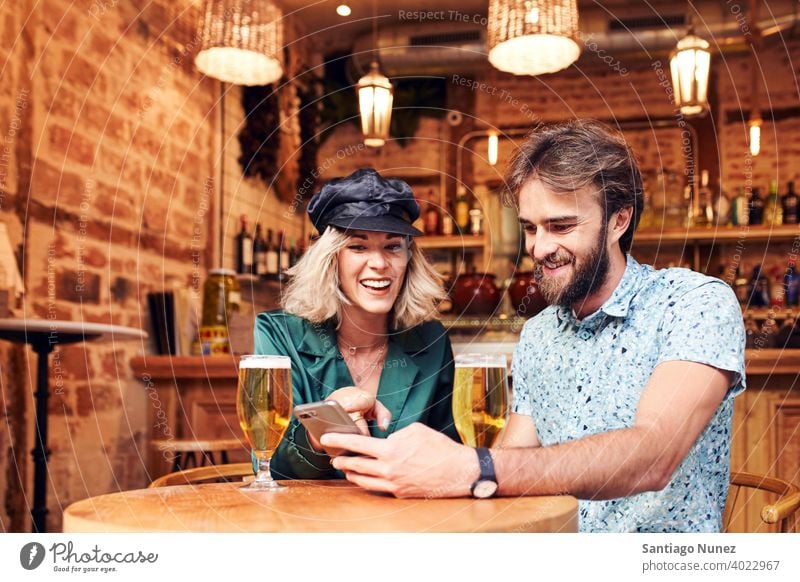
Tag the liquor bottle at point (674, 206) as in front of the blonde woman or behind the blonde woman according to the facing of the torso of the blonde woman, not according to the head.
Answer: behind

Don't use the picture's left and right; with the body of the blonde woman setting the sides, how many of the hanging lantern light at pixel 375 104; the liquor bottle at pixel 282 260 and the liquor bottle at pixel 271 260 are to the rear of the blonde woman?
3

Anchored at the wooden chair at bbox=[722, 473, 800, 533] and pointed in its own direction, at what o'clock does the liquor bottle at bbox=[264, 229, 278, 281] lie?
The liquor bottle is roughly at 3 o'clock from the wooden chair.

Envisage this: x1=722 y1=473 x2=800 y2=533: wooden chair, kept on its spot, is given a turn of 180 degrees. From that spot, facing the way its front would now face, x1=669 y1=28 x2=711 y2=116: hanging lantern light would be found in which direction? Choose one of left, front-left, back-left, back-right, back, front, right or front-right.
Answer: front-left

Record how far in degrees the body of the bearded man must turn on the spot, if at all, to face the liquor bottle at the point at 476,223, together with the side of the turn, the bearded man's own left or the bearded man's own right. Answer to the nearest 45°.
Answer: approximately 135° to the bearded man's own right

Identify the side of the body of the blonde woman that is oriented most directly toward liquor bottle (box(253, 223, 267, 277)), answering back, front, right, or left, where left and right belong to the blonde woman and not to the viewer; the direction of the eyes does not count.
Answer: back

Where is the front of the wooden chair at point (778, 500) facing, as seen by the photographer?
facing the viewer and to the left of the viewer

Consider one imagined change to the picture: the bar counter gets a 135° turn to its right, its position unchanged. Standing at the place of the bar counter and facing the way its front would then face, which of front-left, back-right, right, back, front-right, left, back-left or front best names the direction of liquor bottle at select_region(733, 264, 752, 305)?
right

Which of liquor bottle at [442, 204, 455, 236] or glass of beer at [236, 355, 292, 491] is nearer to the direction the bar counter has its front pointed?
the glass of beer

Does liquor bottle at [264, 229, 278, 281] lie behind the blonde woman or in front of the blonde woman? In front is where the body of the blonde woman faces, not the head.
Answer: behind
